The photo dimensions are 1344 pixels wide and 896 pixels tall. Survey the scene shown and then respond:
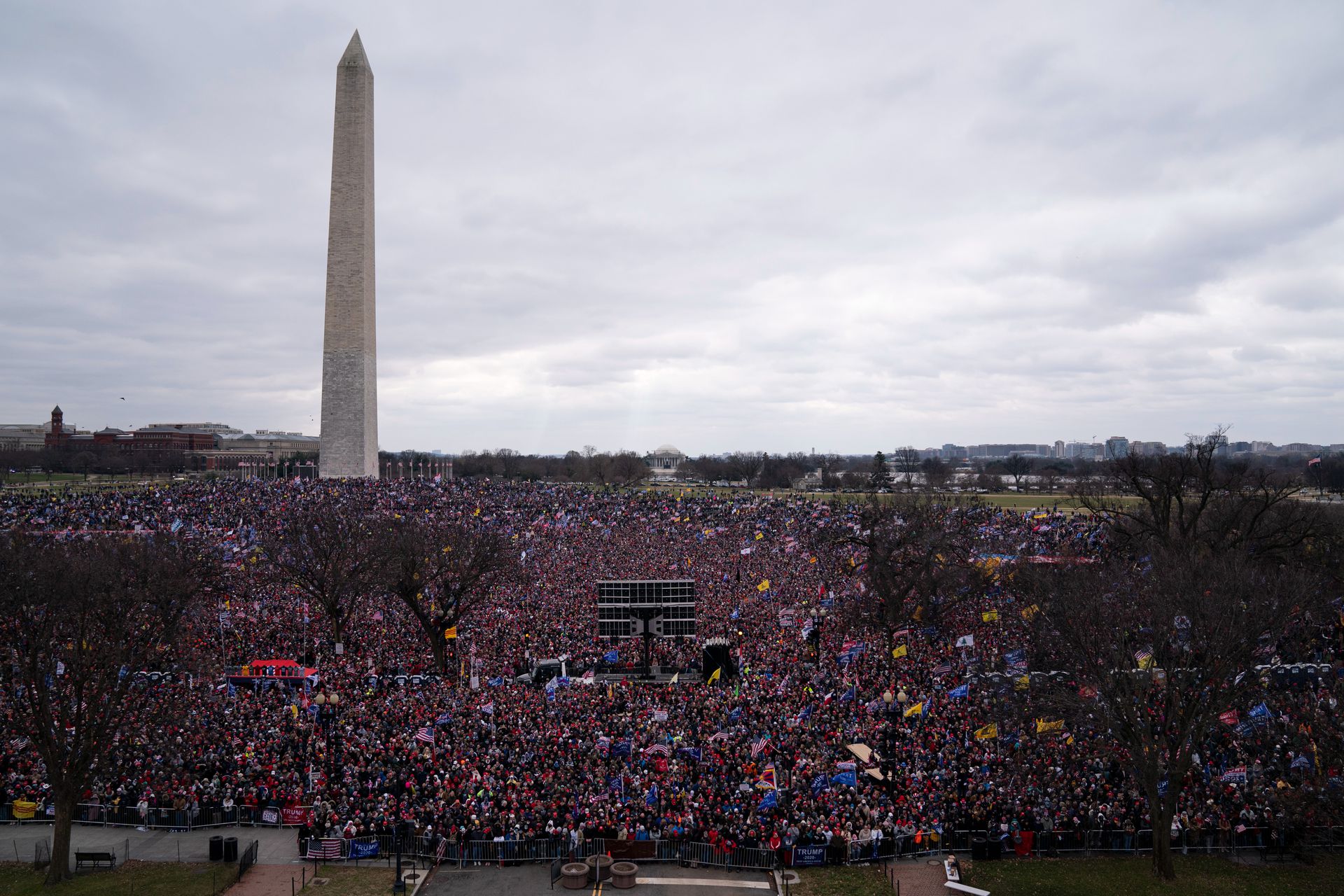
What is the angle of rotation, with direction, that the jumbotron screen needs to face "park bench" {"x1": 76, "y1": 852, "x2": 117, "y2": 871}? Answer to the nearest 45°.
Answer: approximately 135° to its left

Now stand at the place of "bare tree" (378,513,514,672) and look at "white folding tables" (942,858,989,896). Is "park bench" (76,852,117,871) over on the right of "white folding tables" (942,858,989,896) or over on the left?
right

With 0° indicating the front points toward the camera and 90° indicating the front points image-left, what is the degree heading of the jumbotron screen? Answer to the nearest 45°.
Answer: approximately 180°

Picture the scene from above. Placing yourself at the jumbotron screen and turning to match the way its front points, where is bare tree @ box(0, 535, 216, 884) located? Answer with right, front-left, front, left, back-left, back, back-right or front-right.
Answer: back-left

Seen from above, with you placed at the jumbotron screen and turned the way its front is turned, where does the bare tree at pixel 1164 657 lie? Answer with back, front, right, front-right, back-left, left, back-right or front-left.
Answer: back-right

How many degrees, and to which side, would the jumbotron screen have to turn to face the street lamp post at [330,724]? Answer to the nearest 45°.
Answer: approximately 135° to its left

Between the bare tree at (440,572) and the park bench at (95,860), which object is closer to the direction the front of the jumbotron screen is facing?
the bare tree

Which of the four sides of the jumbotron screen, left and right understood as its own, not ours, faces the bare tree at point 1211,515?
right

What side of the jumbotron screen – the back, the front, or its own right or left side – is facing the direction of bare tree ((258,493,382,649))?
left

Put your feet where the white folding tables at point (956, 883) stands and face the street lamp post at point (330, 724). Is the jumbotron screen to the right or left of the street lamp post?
right
